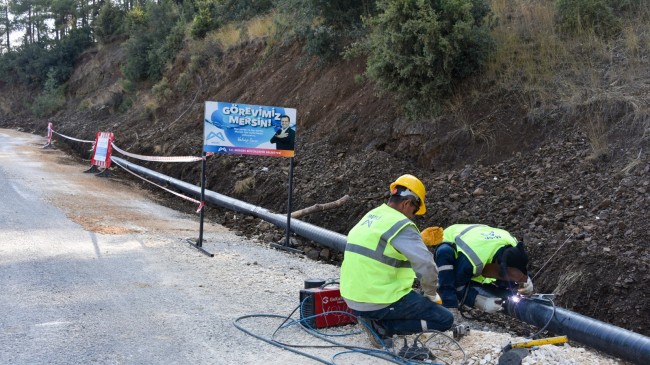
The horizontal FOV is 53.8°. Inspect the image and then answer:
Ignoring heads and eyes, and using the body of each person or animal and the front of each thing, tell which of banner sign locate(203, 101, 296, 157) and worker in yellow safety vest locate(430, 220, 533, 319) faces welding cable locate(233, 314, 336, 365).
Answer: the banner sign

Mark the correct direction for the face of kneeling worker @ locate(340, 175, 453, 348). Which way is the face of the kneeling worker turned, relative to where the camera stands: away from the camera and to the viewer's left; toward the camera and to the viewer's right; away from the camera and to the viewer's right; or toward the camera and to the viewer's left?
away from the camera and to the viewer's right

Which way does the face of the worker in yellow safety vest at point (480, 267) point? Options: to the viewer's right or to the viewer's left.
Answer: to the viewer's right

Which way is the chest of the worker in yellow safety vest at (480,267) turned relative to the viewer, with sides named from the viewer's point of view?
facing to the right of the viewer

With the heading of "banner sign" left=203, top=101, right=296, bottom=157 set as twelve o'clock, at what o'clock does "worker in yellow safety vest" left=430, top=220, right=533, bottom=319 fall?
The worker in yellow safety vest is roughly at 11 o'clock from the banner sign.

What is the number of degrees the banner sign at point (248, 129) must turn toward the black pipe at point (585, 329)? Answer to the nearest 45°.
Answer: approximately 45° to its left

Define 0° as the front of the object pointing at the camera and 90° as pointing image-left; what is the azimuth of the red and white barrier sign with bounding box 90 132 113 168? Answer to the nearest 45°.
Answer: approximately 0°

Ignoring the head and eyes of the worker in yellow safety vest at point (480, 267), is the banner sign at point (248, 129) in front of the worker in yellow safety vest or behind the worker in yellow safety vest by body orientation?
behind

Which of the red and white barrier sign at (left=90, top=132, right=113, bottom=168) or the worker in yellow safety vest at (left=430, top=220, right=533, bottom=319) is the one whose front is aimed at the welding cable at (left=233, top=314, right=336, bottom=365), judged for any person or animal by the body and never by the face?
the red and white barrier sign

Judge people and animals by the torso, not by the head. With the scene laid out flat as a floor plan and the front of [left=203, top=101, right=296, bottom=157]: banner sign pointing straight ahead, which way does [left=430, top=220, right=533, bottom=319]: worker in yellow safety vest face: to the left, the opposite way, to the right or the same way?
to the left

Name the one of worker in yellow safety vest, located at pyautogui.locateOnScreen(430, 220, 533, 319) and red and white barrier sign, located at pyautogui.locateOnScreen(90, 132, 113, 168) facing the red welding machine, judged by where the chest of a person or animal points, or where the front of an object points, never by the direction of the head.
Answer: the red and white barrier sign
